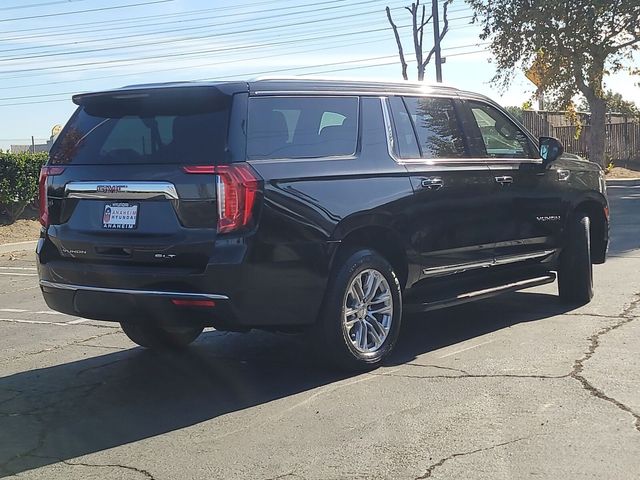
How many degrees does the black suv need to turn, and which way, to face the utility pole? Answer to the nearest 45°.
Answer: approximately 45° to its left

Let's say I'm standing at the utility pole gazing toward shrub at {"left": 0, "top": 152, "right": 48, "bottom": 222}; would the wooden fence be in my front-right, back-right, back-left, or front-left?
back-left

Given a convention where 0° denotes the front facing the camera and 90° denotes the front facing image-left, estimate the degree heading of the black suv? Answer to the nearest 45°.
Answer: approximately 225°

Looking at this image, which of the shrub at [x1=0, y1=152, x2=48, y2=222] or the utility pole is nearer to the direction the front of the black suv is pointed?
the utility pole

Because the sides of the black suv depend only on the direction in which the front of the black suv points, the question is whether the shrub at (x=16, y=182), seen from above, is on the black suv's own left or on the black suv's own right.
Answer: on the black suv's own left

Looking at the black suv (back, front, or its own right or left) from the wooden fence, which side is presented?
front

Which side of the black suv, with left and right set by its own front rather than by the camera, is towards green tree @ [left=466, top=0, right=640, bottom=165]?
front
